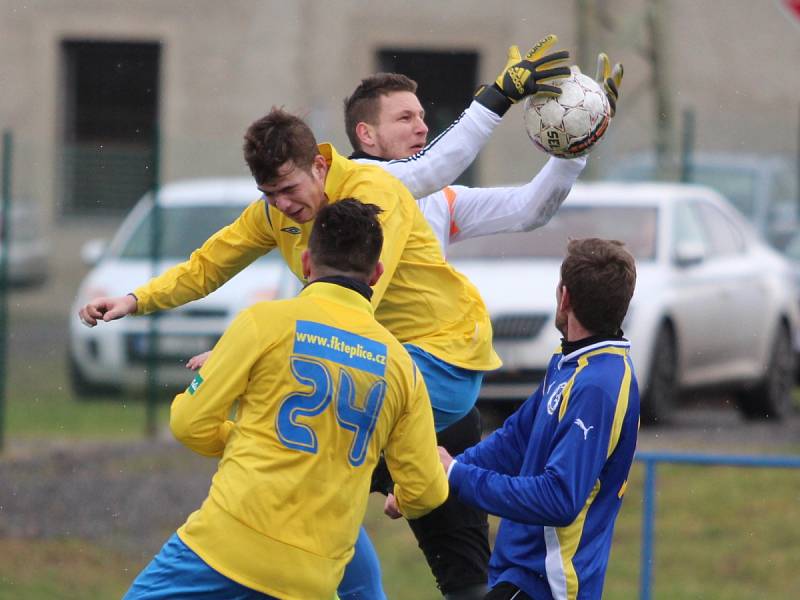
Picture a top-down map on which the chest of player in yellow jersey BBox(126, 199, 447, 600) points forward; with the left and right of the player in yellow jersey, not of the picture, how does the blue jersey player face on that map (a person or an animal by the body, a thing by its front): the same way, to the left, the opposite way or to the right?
to the left

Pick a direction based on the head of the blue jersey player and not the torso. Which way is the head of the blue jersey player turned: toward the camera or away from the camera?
away from the camera

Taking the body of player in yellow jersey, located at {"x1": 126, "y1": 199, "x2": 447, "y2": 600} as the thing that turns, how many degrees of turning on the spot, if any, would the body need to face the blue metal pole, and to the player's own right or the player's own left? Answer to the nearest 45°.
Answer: approximately 45° to the player's own right

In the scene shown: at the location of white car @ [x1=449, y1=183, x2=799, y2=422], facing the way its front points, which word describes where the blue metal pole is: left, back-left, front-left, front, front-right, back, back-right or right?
front-left

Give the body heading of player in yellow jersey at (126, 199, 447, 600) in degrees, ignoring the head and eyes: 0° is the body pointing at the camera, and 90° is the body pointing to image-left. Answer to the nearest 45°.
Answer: approximately 180°

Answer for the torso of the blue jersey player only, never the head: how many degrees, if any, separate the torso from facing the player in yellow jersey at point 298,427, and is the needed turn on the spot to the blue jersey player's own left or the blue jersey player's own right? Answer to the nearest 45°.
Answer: approximately 45° to the blue jersey player's own left

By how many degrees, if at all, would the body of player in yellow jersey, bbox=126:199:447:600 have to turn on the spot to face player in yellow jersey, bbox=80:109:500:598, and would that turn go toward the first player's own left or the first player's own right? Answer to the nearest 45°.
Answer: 0° — they already face them

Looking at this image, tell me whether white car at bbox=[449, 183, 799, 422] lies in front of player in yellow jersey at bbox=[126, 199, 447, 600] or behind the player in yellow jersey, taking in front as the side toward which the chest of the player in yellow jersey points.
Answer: in front

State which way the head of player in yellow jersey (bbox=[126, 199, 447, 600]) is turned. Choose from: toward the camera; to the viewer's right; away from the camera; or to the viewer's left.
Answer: away from the camera

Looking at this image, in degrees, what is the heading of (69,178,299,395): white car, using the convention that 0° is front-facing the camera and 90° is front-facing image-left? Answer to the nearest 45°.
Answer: approximately 0°

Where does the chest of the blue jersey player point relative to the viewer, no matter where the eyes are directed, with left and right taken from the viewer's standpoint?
facing to the left of the viewer

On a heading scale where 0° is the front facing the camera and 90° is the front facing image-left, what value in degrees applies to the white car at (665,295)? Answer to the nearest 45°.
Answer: approximately 45°

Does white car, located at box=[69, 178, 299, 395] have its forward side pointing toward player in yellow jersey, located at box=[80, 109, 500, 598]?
yes
